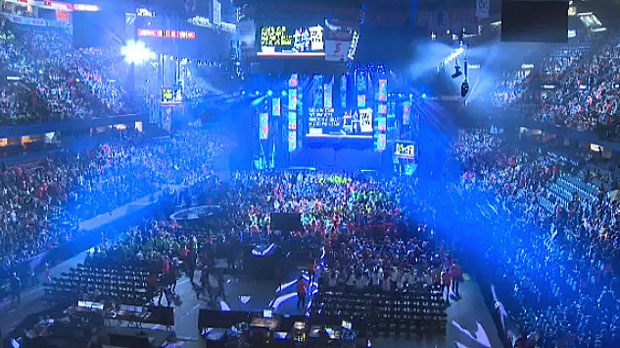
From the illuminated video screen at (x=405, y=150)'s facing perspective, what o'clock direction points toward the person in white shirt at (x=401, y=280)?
The person in white shirt is roughly at 12 o'clock from the illuminated video screen.

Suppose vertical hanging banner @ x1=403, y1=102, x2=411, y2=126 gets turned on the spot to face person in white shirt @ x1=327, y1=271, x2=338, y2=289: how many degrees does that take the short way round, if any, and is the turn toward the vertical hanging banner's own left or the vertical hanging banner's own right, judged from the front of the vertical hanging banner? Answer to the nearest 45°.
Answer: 0° — it already faces them

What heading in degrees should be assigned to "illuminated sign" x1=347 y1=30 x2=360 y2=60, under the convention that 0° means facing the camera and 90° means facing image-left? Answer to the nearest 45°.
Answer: approximately 0°

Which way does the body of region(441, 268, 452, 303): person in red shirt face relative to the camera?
away from the camera

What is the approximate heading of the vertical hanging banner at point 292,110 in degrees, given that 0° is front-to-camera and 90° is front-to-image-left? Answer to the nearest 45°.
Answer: approximately 0°

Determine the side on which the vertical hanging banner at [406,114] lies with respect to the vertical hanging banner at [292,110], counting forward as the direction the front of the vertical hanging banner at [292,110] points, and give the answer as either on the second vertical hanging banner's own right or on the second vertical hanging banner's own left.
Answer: on the second vertical hanging banner's own left
